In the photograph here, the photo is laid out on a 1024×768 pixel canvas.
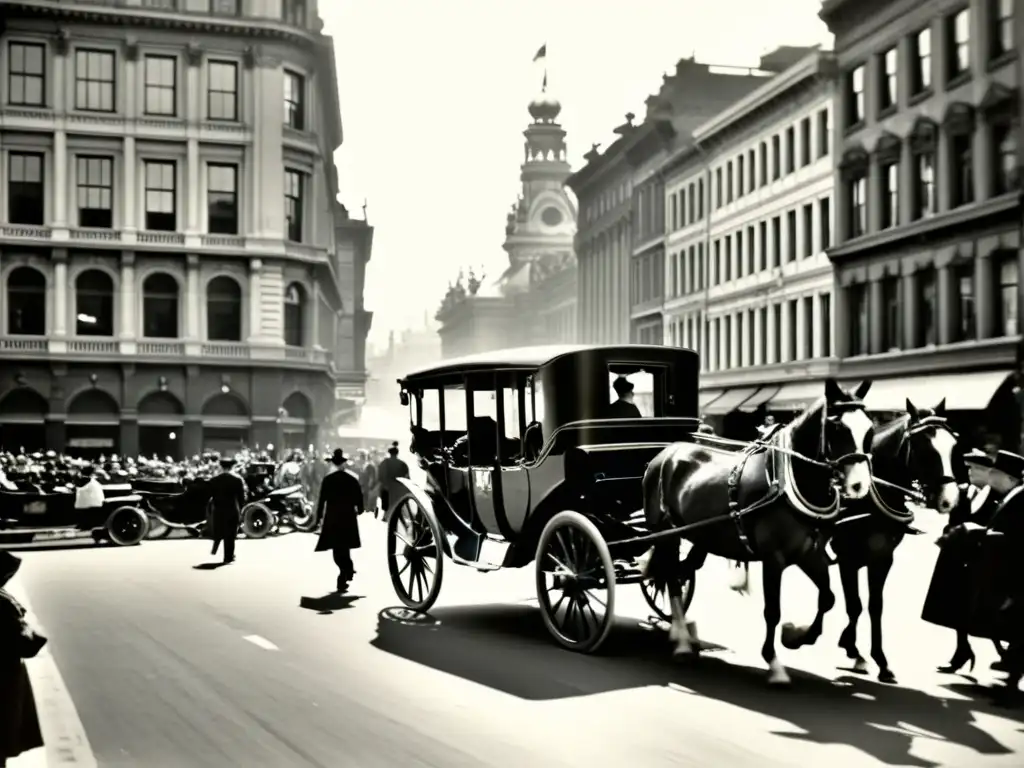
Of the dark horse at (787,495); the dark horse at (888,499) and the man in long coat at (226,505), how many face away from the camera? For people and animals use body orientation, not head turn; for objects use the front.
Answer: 1

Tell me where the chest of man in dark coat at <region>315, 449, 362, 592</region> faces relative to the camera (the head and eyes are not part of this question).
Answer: away from the camera

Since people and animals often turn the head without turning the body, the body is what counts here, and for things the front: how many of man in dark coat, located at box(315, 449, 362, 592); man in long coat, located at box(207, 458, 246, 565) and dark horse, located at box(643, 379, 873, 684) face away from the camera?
2

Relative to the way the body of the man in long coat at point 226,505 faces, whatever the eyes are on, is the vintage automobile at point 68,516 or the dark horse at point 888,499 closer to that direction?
the vintage automobile

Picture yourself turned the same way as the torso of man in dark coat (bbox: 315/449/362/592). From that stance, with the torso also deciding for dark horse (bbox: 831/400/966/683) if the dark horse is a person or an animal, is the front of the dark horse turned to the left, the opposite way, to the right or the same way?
the opposite way

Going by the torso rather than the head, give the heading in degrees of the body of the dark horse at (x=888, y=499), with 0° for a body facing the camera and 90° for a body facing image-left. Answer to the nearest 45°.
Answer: approximately 315°

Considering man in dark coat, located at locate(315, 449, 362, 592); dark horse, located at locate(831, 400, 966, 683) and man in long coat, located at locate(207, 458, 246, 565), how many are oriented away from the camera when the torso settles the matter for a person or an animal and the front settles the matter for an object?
2

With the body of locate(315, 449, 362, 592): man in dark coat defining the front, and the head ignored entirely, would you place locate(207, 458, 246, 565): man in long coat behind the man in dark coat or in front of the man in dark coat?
in front

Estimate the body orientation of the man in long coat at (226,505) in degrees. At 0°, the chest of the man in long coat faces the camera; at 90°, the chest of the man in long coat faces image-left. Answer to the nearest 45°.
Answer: approximately 180°

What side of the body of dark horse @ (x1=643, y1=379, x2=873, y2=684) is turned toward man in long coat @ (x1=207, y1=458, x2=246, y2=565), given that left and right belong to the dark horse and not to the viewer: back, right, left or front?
back

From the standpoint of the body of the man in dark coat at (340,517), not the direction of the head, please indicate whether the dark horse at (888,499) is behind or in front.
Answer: behind

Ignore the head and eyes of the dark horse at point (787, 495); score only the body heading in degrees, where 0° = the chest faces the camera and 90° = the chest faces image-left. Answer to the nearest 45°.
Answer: approximately 315°

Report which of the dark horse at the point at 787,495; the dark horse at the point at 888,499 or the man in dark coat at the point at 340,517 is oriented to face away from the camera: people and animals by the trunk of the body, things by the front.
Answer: the man in dark coat

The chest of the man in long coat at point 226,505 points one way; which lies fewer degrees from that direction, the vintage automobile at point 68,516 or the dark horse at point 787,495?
the vintage automobile

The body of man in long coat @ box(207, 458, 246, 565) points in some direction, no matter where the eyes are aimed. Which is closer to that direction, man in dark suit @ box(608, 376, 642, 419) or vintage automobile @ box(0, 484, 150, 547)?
the vintage automobile

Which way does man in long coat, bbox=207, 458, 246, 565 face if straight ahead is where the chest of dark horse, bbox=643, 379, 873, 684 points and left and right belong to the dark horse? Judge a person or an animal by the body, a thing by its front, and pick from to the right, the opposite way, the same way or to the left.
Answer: the opposite way
